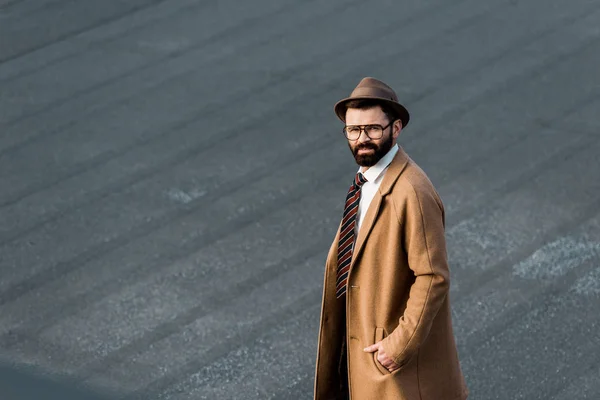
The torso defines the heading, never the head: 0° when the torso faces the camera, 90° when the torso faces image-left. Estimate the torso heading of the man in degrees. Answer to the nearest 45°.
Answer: approximately 45°
